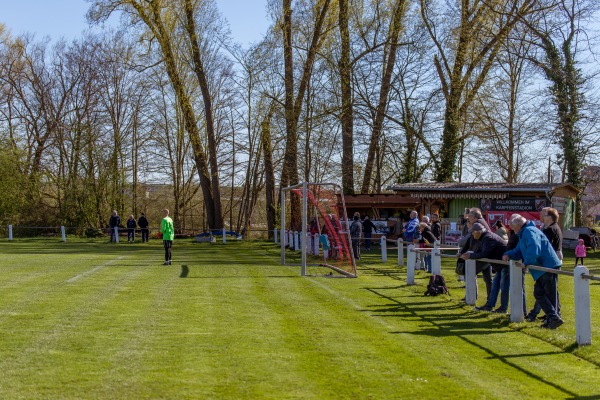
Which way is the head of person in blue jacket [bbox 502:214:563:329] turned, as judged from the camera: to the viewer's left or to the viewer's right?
to the viewer's left

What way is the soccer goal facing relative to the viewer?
to the viewer's left

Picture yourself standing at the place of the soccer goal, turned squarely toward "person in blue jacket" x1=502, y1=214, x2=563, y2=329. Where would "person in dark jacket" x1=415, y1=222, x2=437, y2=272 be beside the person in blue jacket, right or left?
left

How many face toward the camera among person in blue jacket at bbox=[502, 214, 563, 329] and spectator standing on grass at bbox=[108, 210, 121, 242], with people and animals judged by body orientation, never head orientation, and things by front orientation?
1

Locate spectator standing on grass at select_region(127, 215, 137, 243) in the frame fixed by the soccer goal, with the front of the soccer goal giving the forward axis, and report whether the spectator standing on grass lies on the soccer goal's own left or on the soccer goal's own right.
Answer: on the soccer goal's own right

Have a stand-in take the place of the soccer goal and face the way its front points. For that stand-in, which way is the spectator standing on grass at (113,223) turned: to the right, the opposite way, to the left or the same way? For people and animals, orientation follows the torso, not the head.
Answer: to the left

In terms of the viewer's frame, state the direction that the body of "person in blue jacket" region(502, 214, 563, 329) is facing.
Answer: to the viewer's left

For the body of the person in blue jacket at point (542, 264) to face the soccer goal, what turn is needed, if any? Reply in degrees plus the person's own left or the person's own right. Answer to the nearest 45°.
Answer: approximately 45° to the person's own right

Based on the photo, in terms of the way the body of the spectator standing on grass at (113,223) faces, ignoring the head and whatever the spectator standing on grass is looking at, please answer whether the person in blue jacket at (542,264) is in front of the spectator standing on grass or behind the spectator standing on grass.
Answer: in front

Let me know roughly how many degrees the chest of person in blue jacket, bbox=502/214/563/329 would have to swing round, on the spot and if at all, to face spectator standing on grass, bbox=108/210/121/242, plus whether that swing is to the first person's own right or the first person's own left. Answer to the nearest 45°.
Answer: approximately 45° to the first person's own right

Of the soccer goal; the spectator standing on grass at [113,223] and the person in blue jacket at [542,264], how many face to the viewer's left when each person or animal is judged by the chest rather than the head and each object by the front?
2
